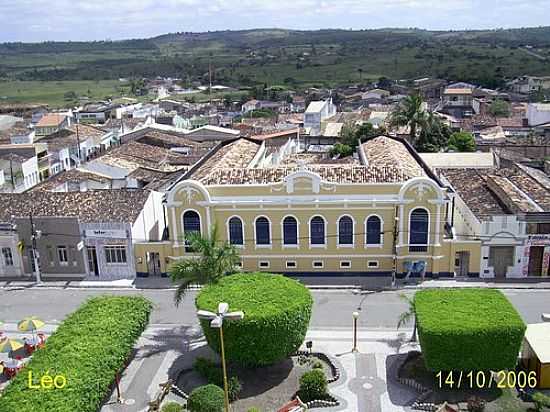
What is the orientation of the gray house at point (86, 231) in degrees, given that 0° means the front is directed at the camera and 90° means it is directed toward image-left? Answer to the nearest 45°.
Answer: approximately 0°

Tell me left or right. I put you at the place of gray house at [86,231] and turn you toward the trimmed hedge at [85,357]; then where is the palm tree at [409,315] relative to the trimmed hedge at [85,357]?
left

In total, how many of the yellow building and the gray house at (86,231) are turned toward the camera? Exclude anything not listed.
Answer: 2

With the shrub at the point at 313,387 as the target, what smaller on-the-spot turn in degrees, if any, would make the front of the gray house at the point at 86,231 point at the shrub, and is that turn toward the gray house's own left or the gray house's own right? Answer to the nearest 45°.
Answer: approximately 45° to the gray house's own left

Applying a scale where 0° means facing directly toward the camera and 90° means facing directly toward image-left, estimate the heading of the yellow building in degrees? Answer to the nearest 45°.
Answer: approximately 0°

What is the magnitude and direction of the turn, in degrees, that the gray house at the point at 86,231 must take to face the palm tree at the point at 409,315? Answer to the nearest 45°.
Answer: approximately 45° to its left

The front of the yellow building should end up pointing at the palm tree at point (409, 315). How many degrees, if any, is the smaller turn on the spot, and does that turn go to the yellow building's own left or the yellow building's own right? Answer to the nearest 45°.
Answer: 0° — it already faces it

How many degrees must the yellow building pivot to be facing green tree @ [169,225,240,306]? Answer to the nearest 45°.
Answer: approximately 45° to its right

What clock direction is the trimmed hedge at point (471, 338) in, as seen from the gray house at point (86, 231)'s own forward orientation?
The trimmed hedge is roughly at 11 o'clock from the gray house.

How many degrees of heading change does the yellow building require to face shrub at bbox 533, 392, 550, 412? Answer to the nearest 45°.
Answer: approximately 45° to its left
